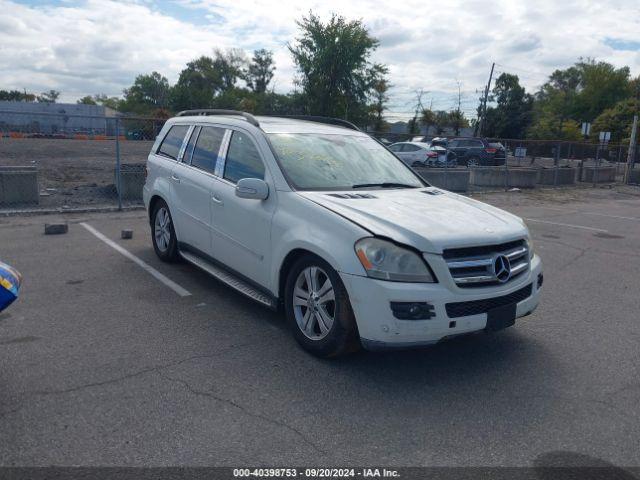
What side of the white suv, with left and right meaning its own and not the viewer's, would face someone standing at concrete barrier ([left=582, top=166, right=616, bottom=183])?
left

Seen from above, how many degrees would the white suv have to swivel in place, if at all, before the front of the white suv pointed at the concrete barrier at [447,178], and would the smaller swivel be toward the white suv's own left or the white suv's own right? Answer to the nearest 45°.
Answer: approximately 135° to the white suv's own left

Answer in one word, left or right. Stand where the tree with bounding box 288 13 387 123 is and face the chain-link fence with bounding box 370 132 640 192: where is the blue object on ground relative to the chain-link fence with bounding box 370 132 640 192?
right

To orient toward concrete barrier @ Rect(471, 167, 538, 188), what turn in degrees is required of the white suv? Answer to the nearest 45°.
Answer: approximately 135° to its left

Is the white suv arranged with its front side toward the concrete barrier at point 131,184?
no

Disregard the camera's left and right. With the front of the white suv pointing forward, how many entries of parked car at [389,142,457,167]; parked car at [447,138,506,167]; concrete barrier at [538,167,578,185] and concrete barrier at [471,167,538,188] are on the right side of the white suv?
0

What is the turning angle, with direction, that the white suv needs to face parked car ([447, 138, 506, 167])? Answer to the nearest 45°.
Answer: approximately 135° to its left

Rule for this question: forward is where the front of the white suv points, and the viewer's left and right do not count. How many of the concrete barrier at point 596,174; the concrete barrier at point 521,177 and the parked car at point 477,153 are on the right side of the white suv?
0

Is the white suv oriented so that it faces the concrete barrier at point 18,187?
no

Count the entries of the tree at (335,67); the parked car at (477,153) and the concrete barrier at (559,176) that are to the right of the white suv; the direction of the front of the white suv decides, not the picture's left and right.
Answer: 0

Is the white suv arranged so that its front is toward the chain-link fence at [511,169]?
no

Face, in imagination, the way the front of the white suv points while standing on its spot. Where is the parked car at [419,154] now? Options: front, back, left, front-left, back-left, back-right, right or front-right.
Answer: back-left

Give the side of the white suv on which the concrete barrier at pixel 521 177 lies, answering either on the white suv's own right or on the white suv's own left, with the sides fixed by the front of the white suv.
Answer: on the white suv's own left
